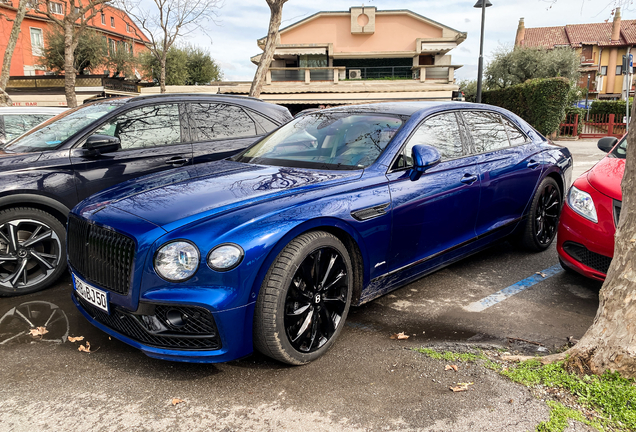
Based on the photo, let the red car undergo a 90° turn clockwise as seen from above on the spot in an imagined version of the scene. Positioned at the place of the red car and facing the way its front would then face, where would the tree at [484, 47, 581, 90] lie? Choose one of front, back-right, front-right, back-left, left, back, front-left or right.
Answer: front-right

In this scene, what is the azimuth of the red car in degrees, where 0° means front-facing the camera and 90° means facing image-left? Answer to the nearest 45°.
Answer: approximately 45°

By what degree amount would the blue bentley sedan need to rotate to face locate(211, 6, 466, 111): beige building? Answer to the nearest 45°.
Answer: approximately 135° to its right

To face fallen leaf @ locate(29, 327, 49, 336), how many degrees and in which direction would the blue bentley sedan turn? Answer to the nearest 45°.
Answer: approximately 45° to its right

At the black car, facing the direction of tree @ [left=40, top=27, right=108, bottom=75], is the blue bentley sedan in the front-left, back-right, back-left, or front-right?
back-right

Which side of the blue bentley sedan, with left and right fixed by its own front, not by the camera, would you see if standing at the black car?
right

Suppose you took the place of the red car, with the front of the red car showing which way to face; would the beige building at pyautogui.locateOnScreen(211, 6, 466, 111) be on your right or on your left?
on your right

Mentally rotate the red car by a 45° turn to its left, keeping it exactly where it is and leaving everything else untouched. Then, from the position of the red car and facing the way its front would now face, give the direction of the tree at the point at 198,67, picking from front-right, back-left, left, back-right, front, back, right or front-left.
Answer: back-right

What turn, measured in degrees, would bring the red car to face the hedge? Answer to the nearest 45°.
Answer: approximately 135° to its right

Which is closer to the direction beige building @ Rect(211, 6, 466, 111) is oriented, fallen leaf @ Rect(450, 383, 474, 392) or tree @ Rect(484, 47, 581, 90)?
the fallen leaf

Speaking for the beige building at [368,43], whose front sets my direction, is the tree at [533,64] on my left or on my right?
on my left

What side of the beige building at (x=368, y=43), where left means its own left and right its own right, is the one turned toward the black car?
front

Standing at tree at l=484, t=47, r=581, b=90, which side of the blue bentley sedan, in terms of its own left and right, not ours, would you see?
back
